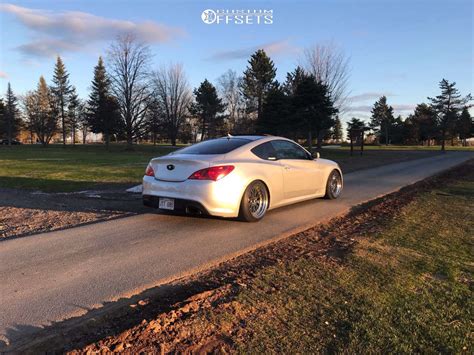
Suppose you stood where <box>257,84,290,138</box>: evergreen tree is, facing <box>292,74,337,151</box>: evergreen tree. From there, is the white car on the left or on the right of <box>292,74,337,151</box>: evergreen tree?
right

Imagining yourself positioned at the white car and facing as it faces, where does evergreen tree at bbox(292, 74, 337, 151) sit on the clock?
The evergreen tree is roughly at 11 o'clock from the white car.

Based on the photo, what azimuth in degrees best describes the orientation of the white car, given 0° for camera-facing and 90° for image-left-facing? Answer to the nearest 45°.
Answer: approximately 225°

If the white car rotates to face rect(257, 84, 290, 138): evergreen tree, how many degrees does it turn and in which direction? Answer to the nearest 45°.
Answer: approximately 45° to its left
